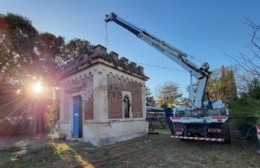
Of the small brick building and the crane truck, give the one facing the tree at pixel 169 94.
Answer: the crane truck

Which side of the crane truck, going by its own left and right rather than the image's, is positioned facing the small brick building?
left

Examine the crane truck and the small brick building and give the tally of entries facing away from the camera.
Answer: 1

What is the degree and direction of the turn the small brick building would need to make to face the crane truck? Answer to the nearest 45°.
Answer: approximately 90° to its left

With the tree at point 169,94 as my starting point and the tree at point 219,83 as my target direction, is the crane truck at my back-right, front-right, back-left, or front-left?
front-right

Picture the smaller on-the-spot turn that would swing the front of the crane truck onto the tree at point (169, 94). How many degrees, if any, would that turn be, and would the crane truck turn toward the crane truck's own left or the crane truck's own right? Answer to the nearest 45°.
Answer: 0° — it already faces it

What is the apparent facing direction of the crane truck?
away from the camera

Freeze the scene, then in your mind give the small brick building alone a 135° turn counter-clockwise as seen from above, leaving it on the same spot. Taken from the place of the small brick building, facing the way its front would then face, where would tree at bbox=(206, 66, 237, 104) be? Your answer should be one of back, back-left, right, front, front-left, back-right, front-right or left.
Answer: front-left

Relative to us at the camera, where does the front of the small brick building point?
facing the viewer and to the left of the viewer

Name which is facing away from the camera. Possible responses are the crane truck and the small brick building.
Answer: the crane truck
